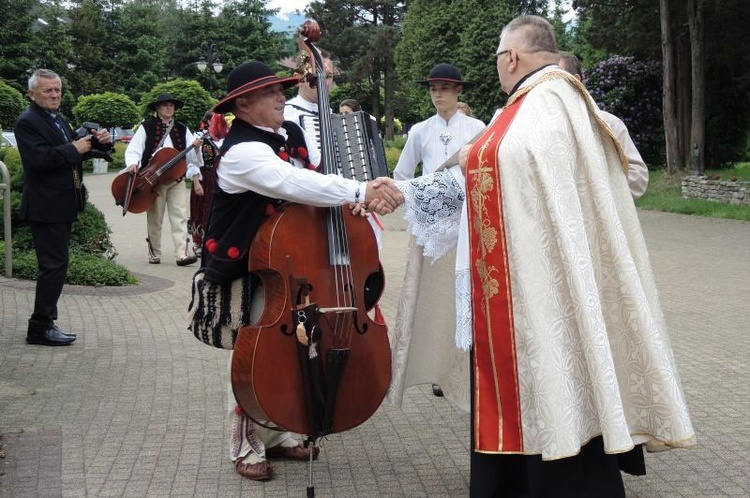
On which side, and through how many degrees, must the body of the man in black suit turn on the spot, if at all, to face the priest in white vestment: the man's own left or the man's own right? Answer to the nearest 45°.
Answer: approximately 45° to the man's own right

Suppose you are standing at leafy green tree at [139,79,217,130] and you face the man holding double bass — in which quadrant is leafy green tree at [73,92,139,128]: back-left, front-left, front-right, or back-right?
back-right

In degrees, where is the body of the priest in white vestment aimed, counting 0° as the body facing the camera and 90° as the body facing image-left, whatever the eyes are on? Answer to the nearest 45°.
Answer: approximately 90°

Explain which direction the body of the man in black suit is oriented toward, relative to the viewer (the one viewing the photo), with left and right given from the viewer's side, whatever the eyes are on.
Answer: facing to the right of the viewer

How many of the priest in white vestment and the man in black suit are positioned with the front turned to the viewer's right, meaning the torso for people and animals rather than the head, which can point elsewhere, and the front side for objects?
1

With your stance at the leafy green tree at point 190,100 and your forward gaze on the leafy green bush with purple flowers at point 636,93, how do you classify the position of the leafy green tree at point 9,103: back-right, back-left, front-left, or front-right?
back-right

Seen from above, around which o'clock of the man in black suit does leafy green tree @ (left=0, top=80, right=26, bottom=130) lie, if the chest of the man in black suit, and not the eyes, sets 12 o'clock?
The leafy green tree is roughly at 9 o'clock from the man in black suit.

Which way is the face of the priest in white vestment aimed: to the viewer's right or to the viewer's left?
to the viewer's left

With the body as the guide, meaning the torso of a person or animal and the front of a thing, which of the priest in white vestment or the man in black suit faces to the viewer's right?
the man in black suit

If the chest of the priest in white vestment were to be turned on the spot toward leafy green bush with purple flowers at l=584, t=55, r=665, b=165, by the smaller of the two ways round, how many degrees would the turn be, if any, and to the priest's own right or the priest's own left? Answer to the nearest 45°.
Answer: approximately 90° to the priest's own right

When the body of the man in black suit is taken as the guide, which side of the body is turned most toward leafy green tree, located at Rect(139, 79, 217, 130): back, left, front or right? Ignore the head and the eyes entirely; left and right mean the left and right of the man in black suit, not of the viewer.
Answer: left
